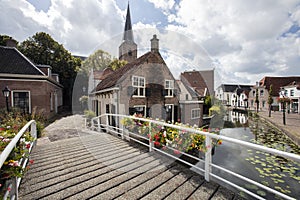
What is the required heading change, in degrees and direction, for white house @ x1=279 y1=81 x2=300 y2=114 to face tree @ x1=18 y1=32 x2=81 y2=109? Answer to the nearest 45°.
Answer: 0° — it already faces it

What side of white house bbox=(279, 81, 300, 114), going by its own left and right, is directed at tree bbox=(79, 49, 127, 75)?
front

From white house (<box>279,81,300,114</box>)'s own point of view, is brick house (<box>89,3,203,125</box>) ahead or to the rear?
ahead

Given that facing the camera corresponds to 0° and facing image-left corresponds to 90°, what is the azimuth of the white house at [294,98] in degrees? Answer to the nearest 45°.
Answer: approximately 45°

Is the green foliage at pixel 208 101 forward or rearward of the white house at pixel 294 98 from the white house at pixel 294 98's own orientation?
forward

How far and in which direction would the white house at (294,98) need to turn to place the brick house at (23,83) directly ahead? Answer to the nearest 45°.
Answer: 0° — it already faces it

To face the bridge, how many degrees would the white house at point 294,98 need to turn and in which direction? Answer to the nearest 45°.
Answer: approximately 45° to its left

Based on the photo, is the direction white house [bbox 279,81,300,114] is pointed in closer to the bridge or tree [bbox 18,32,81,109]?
the tree

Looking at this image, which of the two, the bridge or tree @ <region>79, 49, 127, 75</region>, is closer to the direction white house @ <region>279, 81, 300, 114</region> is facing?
the tree

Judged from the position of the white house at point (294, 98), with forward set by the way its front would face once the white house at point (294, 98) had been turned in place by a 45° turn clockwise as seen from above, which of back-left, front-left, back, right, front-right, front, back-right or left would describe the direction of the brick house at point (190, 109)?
left

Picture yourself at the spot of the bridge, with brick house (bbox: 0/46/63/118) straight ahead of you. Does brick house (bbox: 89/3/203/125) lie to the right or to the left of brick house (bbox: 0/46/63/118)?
right
